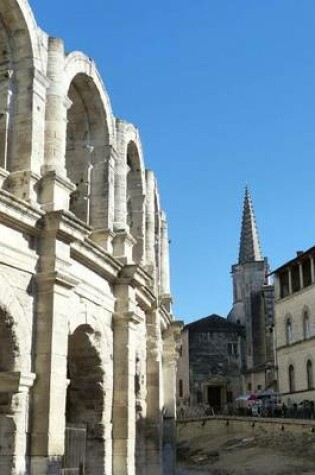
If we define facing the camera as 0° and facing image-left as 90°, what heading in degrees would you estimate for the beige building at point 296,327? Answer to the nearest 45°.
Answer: approximately 45°

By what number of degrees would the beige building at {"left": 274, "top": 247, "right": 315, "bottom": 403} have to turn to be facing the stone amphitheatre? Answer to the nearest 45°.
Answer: approximately 45° to its left
